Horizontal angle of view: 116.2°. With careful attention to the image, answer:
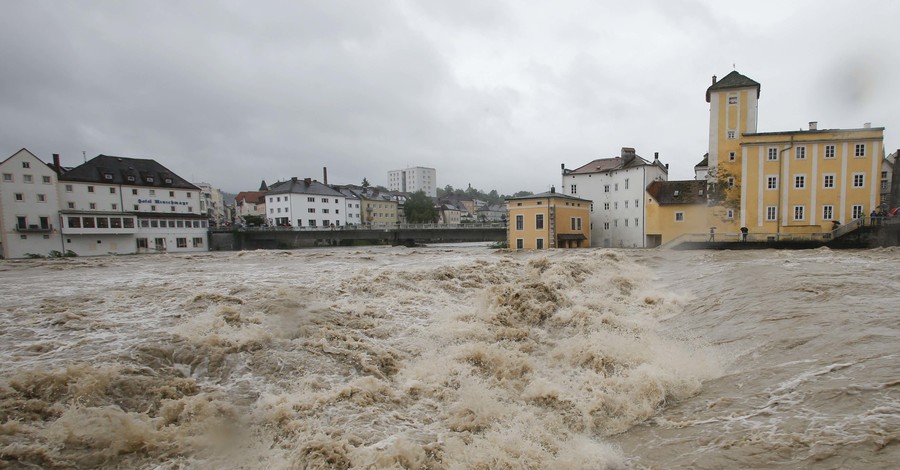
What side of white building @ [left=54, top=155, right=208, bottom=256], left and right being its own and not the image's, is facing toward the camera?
front

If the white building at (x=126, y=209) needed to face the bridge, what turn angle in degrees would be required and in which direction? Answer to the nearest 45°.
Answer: approximately 45° to its left

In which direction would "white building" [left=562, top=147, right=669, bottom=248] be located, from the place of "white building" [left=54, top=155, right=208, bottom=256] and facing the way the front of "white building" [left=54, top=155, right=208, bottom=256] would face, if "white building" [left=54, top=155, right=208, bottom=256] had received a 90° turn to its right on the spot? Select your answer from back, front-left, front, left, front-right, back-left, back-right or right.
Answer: back-left

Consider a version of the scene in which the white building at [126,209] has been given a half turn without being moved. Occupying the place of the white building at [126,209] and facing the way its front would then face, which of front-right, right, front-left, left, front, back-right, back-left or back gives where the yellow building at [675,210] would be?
back-right

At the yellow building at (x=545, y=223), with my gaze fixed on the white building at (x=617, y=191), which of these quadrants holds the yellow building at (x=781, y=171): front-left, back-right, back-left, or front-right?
front-right

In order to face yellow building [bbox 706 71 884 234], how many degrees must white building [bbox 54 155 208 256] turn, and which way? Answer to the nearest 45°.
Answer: approximately 45° to its left

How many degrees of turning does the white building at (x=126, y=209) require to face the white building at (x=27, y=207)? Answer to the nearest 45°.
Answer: approximately 90° to its right
